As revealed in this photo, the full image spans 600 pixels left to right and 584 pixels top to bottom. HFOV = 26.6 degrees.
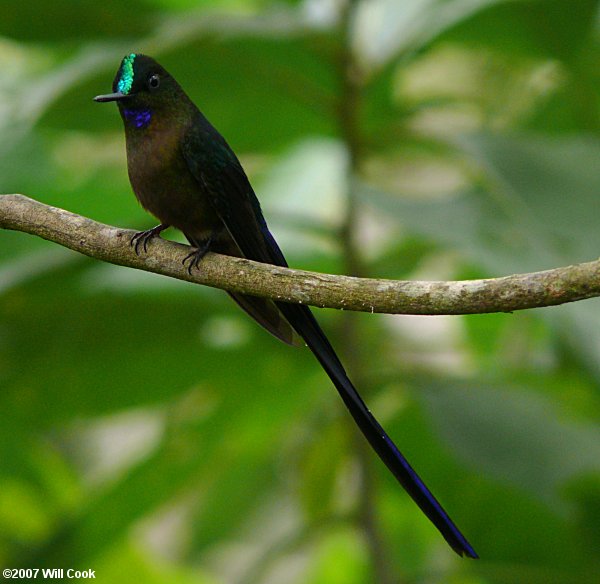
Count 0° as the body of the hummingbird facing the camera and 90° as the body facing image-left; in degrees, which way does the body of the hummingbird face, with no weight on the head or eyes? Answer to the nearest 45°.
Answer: approximately 45°
